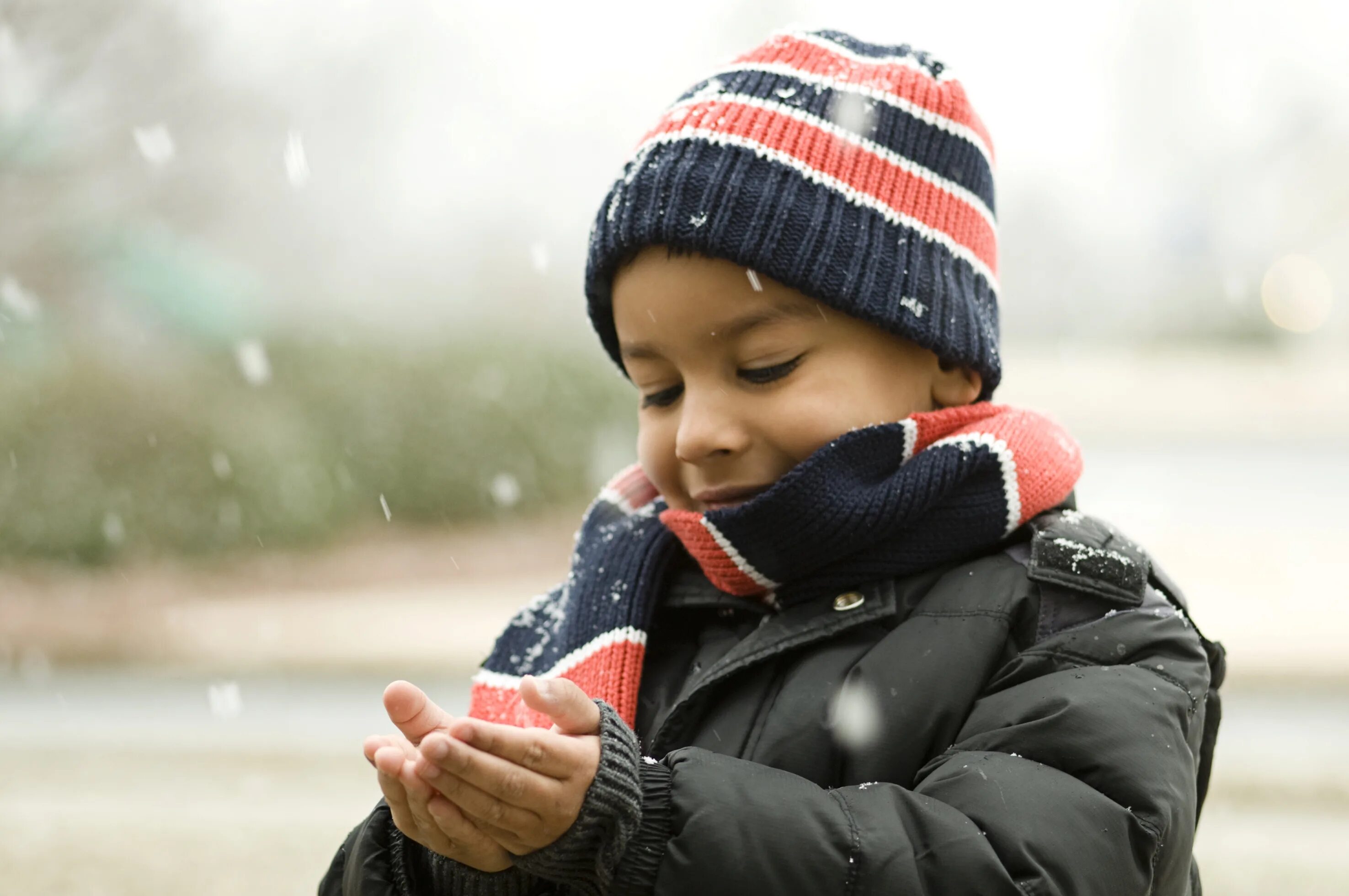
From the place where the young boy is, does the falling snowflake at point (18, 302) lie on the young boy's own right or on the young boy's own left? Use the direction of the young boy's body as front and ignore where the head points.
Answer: on the young boy's own right

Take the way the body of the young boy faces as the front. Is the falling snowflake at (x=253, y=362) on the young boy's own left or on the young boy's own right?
on the young boy's own right

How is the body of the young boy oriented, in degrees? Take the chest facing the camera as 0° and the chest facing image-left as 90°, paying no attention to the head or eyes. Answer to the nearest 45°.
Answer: approximately 45°

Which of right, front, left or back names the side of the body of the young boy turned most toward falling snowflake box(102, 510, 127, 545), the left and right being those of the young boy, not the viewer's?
right

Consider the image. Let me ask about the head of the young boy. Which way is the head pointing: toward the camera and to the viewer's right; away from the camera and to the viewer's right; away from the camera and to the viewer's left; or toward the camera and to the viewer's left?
toward the camera and to the viewer's left

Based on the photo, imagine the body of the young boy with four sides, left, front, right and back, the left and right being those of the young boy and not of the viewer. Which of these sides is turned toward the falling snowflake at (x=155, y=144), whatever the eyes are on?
right
